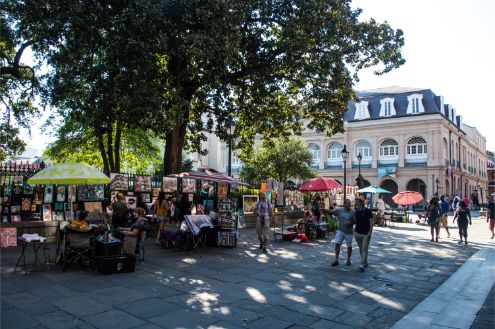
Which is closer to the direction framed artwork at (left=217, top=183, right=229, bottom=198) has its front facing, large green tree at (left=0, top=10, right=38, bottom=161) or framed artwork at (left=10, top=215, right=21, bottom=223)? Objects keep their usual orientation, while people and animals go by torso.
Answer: the framed artwork

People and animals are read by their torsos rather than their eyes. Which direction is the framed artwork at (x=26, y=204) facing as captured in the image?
toward the camera

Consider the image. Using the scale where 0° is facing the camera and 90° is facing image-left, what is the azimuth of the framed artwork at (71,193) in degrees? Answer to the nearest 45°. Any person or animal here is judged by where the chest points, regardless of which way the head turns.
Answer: approximately 0°

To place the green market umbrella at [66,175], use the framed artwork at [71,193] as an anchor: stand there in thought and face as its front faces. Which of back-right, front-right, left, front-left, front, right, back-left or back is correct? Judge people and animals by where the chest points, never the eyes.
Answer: front

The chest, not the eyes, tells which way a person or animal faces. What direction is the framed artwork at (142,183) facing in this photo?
toward the camera

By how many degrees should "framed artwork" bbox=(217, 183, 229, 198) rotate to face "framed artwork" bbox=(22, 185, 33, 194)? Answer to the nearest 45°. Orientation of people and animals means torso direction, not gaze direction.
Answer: approximately 45° to its right

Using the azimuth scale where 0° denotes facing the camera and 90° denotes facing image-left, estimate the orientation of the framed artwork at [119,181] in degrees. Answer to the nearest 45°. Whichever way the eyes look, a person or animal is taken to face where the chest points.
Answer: approximately 0°
